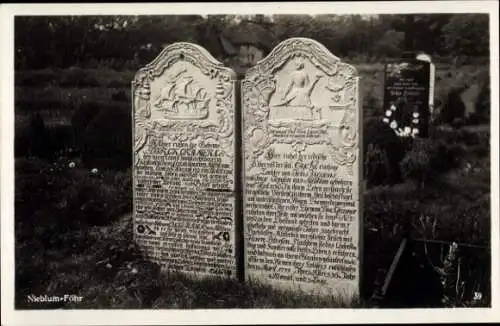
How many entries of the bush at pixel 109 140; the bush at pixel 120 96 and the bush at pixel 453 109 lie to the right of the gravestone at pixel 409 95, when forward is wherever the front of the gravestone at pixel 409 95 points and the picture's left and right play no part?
2

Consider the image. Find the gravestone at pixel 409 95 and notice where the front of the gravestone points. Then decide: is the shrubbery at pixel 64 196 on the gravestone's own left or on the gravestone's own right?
on the gravestone's own right

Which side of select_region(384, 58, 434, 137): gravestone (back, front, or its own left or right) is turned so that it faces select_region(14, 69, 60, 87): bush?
right

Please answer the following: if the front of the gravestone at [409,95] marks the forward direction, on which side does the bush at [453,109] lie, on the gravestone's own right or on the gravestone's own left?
on the gravestone's own left

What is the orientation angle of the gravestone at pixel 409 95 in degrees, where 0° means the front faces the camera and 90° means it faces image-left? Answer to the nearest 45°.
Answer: approximately 0°

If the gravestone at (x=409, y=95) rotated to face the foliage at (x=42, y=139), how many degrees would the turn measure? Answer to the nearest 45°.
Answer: approximately 90° to its right

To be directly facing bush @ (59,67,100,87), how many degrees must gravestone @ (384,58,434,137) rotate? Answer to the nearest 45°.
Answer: approximately 90° to its right
